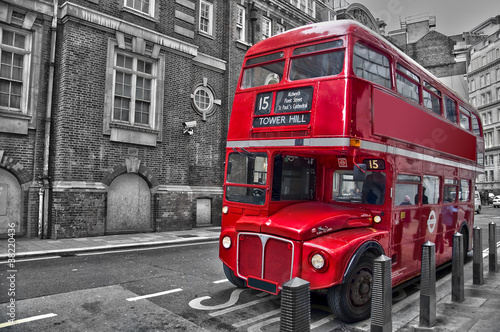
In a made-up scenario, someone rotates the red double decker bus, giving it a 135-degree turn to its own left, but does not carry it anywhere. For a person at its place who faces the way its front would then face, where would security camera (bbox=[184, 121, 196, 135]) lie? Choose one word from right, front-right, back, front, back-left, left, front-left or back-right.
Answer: back-left

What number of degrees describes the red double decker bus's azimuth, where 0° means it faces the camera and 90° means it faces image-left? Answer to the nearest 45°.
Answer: approximately 45°

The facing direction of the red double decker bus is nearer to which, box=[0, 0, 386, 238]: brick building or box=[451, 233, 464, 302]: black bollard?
the brick building

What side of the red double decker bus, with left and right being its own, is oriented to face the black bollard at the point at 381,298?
left

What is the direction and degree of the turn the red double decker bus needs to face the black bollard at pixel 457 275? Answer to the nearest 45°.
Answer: approximately 135° to its left

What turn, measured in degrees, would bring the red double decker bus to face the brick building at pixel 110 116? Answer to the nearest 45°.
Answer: approximately 90° to its right

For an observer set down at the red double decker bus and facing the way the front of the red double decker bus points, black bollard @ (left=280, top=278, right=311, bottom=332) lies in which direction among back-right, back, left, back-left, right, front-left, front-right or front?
front-left
